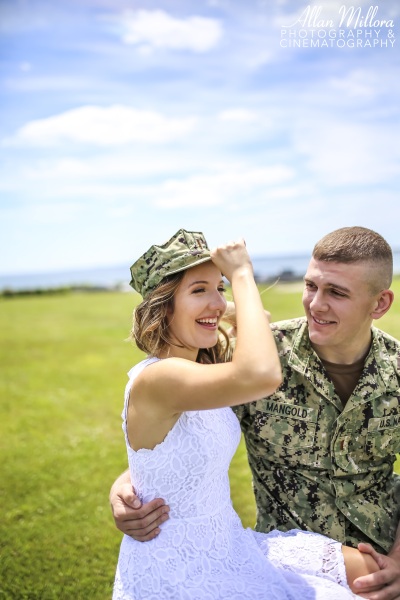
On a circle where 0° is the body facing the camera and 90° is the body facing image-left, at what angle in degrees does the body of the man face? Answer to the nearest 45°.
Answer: approximately 0°

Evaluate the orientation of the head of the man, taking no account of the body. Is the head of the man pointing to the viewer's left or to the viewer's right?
to the viewer's left
